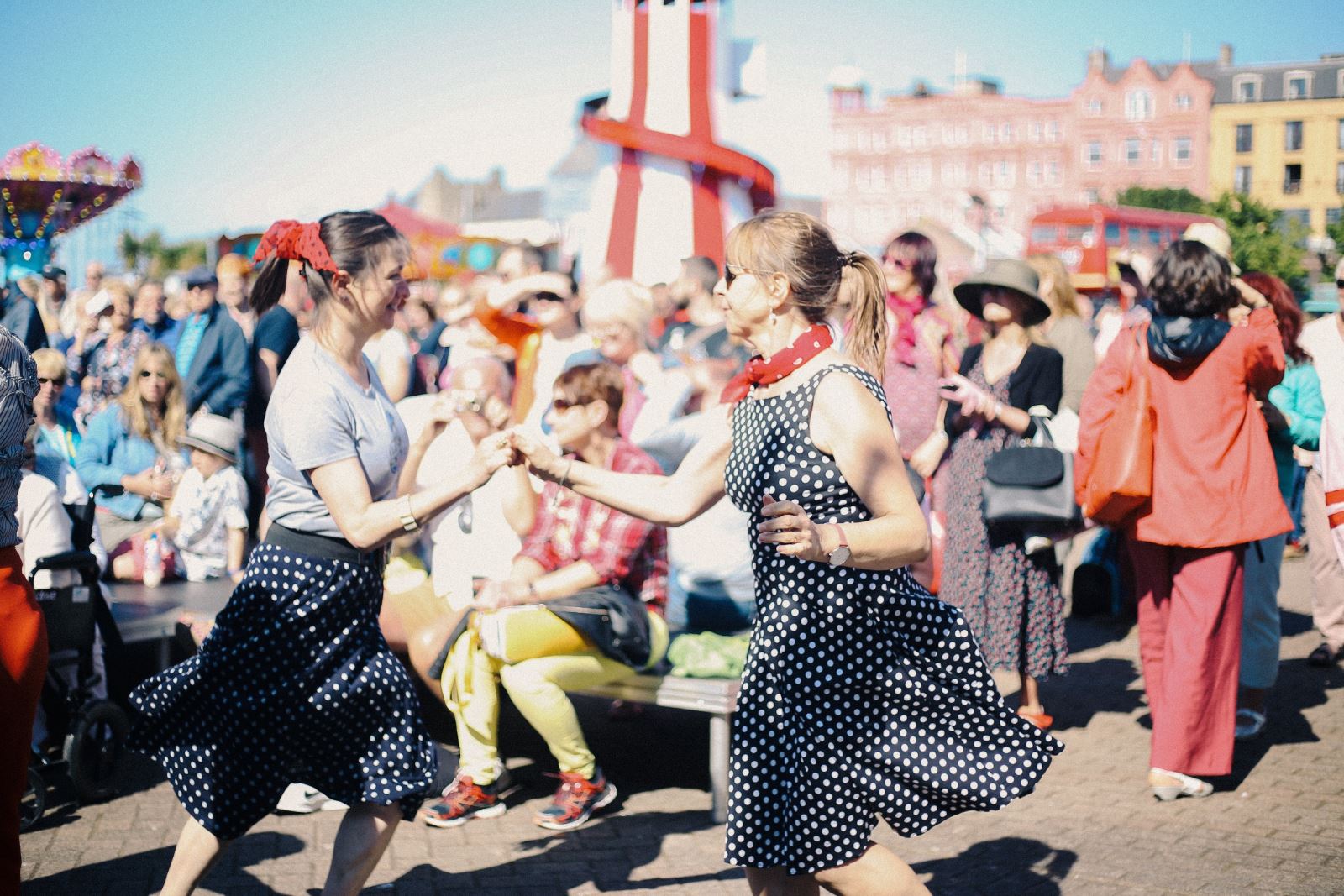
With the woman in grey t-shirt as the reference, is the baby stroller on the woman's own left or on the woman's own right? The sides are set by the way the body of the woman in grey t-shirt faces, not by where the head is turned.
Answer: on the woman's own left

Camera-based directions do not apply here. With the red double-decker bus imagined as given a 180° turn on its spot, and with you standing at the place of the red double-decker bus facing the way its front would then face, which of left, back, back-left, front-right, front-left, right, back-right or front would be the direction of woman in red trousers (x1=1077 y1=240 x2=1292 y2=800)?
back-right

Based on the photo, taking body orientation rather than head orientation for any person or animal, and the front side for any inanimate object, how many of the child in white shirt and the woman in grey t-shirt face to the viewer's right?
1

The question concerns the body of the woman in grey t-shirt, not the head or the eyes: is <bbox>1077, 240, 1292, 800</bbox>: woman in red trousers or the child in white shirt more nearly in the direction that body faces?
the woman in red trousers

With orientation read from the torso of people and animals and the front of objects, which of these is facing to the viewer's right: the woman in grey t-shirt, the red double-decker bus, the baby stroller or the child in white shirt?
the woman in grey t-shirt

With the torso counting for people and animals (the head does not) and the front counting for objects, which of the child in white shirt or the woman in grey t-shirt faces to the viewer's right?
the woman in grey t-shirt

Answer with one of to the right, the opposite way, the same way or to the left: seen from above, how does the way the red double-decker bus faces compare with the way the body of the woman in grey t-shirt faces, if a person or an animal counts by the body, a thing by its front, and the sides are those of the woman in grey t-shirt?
the opposite way

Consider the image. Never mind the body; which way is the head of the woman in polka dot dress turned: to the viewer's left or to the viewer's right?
to the viewer's left

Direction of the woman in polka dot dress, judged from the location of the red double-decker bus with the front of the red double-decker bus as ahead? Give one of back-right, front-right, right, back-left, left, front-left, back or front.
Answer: front-left

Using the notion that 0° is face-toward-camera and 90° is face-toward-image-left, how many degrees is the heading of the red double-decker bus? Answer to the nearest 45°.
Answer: approximately 45°

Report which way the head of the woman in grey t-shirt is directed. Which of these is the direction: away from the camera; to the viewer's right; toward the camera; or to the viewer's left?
to the viewer's right

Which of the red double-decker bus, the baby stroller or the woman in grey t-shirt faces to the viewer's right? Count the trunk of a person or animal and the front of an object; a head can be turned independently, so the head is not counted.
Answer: the woman in grey t-shirt

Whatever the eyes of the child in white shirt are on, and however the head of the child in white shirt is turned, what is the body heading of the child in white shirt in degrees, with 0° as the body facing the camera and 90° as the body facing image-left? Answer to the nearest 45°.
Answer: approximately 45°

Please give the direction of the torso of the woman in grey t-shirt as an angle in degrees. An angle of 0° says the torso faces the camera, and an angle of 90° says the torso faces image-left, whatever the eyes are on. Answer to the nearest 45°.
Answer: approximately 270°

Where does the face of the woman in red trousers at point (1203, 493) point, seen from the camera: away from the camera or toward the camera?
away from the camera
